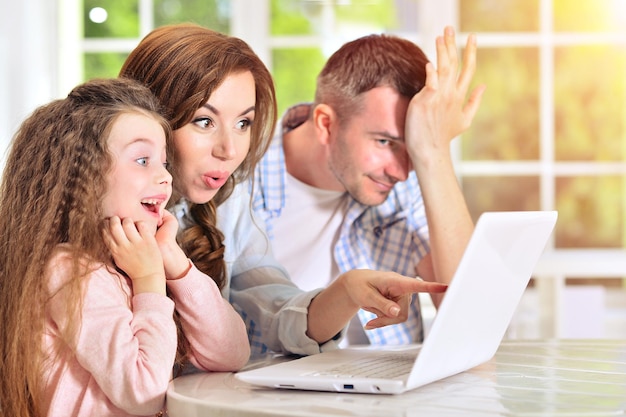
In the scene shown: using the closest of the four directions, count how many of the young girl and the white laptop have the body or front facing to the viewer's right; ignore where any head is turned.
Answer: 1

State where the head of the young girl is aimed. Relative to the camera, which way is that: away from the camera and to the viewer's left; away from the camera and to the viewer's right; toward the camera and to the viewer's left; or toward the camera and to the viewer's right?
toward the camera and to the viewer's right

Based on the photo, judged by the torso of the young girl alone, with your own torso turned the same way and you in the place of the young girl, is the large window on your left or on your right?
on your left

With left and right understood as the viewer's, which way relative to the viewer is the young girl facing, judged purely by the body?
facing to the right of the viewer

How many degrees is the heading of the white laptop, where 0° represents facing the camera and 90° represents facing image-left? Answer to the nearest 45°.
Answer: approximately 135°
